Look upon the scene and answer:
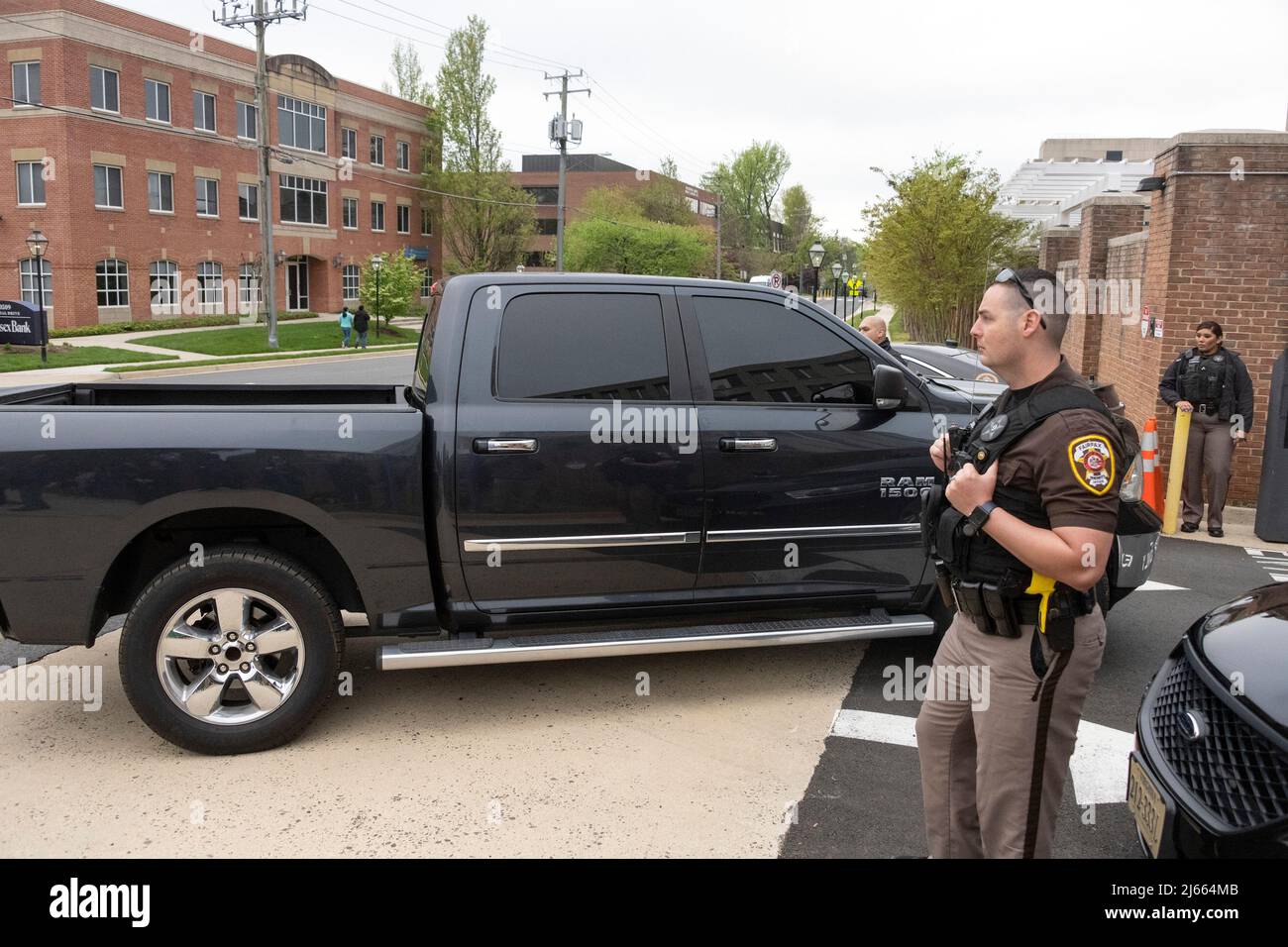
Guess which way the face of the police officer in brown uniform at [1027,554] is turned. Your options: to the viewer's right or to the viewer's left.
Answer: to the viewer's left

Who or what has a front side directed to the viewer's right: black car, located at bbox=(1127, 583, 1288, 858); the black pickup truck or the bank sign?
the black pickup truck

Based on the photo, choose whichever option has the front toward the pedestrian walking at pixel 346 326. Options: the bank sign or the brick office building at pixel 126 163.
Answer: the brick office building

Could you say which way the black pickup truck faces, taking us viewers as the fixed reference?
facing to the right of the viewer

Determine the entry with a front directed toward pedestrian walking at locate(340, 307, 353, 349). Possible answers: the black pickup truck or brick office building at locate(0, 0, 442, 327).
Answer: the brick office building

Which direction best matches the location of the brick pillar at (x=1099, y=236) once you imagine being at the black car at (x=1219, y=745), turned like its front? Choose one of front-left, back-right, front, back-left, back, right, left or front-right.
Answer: back-right

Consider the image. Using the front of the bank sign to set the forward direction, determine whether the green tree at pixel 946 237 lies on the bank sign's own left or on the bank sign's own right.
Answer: on the bank sign's own left

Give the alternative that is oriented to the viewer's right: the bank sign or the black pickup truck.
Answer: the black pickup truck

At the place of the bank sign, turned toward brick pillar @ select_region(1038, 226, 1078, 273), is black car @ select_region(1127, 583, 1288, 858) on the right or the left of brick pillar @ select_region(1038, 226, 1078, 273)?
right

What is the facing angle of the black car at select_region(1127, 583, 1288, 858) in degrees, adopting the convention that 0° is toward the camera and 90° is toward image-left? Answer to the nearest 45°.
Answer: approximately 45°
